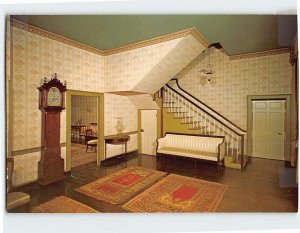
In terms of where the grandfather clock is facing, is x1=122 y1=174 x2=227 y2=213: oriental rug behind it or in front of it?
in front

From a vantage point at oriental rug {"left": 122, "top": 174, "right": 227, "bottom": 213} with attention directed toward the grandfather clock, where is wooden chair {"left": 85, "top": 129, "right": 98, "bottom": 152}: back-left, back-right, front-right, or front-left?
front-right

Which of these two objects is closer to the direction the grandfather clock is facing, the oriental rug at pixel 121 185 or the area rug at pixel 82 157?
the oriental rug

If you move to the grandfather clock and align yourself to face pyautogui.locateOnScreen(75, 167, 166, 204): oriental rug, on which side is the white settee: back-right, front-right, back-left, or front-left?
front-left

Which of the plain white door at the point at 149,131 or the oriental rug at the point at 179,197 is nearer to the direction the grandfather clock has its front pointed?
the oriental rug

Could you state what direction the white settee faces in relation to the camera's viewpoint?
facing the viewer and to the left of the viewer

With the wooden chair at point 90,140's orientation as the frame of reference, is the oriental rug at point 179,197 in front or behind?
in front

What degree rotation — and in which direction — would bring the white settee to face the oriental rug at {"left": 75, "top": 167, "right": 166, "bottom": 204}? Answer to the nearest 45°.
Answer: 0° — it already faces it

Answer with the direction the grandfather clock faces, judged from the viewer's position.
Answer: facing the viewer and to the right of the viewer

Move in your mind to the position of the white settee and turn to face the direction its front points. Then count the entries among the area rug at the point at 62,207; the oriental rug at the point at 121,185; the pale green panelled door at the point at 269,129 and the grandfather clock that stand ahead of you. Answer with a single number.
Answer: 3

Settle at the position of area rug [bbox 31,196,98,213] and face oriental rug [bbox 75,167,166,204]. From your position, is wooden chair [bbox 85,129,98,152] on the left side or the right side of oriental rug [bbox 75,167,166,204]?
left

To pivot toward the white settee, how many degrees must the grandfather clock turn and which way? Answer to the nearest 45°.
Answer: approximately 45° to its left

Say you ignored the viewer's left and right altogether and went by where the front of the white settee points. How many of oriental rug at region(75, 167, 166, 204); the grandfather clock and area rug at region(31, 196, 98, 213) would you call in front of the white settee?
3

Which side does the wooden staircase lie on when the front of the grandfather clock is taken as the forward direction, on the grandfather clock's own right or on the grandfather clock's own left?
on the grandfather clock's own left

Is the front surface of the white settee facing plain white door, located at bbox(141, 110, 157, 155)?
no

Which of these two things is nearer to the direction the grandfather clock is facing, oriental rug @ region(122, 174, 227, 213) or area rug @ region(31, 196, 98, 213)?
the oriental rug

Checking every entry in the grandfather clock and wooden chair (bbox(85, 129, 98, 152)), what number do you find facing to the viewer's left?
0
